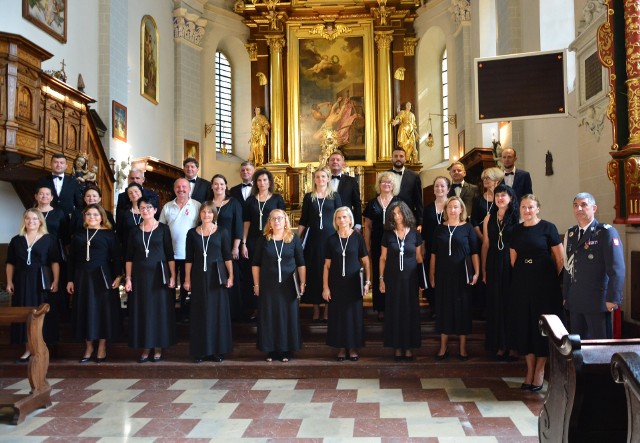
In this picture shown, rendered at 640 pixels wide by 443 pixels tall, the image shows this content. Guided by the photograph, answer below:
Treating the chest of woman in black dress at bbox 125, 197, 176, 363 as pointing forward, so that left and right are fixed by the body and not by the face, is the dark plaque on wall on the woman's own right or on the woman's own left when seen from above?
on the woman's own left

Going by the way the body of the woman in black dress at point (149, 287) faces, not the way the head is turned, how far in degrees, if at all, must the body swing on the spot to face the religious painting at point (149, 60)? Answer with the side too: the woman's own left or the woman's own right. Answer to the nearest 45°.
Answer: approximately 180°

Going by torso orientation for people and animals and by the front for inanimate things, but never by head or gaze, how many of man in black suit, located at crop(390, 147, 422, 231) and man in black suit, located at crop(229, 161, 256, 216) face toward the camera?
2

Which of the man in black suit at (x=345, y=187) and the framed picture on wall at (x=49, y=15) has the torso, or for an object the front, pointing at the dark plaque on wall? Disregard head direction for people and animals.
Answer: the framed picture on wall

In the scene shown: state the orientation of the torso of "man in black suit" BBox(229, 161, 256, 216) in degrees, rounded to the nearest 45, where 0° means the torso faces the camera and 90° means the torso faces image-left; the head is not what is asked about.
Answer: approximately 0°
